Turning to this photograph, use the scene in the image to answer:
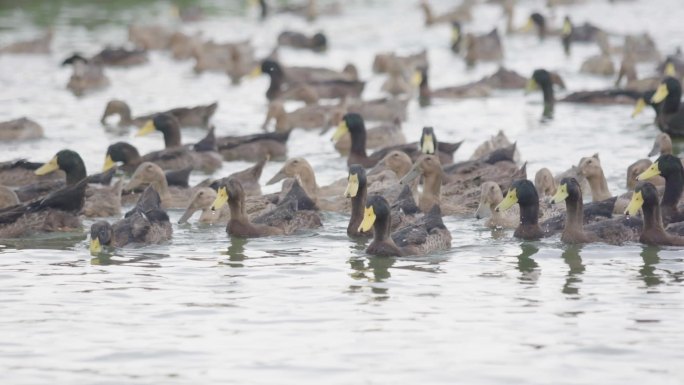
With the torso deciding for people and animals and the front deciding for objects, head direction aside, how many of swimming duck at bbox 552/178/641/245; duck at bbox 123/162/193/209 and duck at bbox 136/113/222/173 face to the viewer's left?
3

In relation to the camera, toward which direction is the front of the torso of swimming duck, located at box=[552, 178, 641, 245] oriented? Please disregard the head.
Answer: to the viewer's left

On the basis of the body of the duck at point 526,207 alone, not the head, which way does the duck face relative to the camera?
to the viewer's left

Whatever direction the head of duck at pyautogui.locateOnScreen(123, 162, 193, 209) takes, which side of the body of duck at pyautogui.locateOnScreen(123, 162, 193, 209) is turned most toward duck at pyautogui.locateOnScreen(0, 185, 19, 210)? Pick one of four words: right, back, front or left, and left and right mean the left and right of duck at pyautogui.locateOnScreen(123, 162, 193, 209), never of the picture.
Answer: front

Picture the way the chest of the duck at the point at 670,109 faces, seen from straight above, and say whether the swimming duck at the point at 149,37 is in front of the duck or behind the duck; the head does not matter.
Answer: in front

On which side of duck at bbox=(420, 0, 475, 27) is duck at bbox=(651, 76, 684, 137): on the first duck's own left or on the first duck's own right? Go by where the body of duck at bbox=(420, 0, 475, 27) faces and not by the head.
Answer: on the first duck's own left

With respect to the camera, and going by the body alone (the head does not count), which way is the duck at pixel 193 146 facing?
to the viewer's left

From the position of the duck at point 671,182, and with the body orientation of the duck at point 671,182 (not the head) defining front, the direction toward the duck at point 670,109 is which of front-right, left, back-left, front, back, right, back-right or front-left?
right

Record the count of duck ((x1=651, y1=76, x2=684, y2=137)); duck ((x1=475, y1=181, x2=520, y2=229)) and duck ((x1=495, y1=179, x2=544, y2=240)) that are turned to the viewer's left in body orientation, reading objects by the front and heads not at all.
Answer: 3

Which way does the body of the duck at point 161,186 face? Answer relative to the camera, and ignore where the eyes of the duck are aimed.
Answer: to the viewer's left

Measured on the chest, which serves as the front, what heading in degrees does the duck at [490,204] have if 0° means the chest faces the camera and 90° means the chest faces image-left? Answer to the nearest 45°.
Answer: approximately 90°

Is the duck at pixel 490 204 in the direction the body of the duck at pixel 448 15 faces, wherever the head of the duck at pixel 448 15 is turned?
no

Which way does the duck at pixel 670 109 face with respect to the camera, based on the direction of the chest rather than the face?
to the viewer's left

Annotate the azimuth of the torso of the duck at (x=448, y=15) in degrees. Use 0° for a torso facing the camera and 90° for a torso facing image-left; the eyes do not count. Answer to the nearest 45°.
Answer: approximately 90°

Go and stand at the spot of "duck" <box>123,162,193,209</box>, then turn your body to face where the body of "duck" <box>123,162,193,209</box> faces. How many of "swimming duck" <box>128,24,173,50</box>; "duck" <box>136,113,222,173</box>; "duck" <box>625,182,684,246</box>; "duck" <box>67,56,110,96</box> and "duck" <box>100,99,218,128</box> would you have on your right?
4
